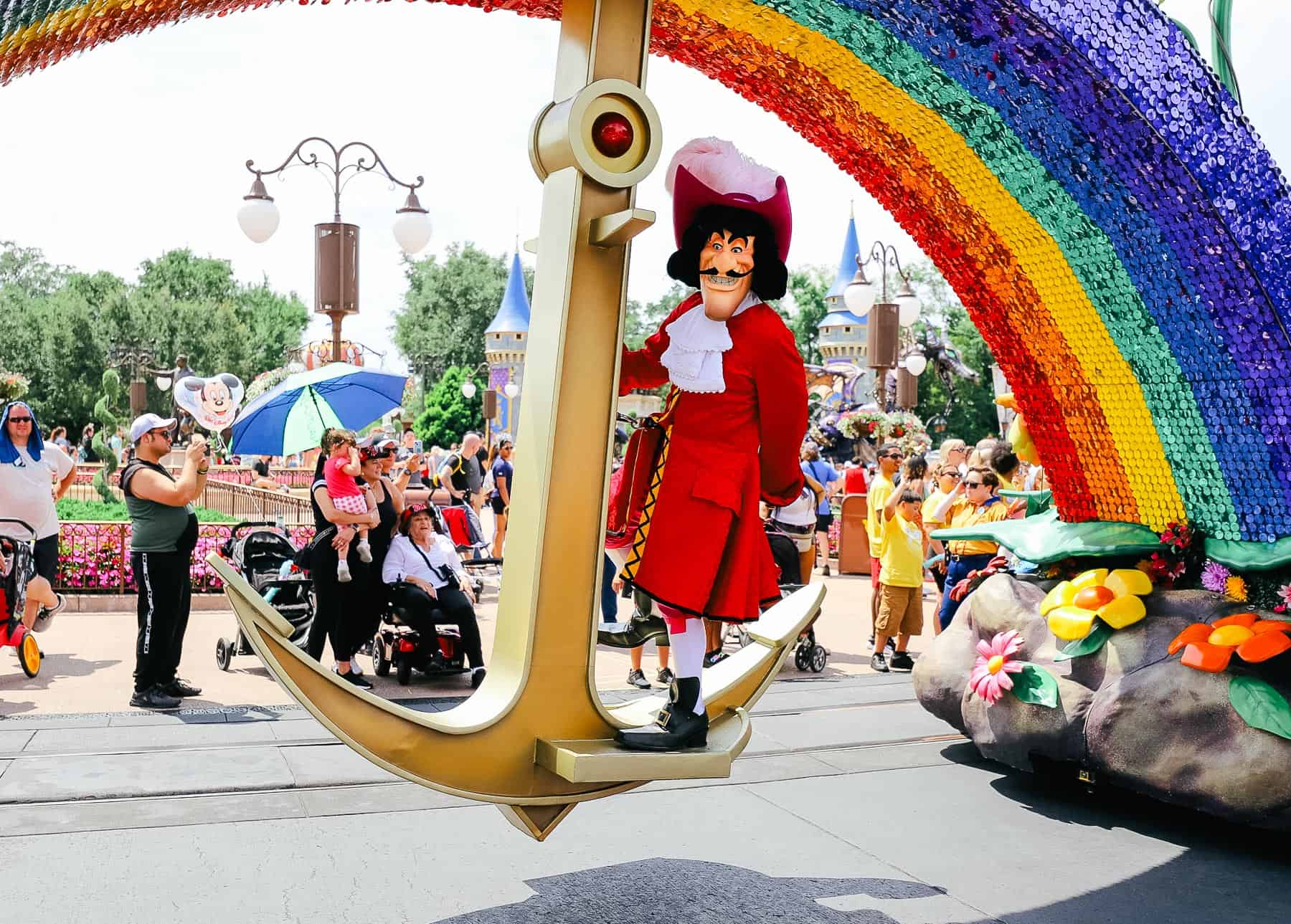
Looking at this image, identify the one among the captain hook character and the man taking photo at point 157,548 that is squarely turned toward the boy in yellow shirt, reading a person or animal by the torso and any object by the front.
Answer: the man taking photo

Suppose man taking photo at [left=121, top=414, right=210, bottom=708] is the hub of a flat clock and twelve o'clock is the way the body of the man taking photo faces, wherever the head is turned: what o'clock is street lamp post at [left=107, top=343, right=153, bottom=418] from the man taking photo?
The street lamp post is roughly at 9 o'clock from the man taking photo.

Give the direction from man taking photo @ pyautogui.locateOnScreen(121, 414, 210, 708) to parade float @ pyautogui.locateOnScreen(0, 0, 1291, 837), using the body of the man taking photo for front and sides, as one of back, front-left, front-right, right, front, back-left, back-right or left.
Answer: front-right

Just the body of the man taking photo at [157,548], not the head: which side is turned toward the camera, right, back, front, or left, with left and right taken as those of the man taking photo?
right

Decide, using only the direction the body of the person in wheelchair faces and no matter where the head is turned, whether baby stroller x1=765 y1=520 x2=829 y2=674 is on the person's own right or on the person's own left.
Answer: on the person's own left

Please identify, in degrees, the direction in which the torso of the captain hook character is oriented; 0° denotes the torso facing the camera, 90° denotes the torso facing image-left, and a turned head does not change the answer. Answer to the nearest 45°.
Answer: approximately 45°

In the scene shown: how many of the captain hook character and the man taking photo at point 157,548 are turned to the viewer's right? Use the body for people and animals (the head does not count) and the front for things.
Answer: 1

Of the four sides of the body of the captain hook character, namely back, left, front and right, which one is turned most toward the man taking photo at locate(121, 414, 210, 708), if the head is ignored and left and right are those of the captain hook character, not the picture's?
right

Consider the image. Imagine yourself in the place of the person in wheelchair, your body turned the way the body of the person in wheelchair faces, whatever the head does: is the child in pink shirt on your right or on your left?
on your right

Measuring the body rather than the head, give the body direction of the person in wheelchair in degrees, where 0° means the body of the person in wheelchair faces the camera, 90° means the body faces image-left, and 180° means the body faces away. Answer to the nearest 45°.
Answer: approximately 315°

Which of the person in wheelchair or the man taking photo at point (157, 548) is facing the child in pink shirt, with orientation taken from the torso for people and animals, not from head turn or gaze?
the man taking photo

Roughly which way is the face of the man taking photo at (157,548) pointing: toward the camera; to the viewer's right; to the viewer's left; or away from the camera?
to the viewer's right

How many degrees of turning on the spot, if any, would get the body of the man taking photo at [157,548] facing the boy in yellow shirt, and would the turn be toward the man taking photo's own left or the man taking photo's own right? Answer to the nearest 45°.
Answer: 0° — they already face them
